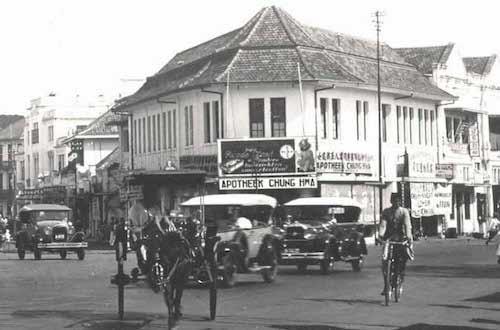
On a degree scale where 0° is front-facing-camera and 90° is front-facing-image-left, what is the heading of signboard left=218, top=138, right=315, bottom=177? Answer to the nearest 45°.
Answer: approximately 0°

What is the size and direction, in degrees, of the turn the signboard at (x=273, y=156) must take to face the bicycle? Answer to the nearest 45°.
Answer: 0° — it already faces it

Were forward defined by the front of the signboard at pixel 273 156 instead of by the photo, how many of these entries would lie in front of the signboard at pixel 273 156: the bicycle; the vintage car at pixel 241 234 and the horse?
3

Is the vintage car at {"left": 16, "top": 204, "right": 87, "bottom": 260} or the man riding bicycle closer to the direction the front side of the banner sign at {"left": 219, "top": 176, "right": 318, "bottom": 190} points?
the man riding bicycle

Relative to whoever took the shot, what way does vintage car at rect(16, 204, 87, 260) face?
facing the viewer and to the right of the viewer

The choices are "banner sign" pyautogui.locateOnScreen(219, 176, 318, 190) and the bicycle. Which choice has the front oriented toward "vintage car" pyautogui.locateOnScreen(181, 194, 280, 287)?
the banner sign

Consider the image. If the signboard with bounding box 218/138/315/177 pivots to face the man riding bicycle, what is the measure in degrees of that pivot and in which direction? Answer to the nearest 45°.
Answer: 0° — it already faces them

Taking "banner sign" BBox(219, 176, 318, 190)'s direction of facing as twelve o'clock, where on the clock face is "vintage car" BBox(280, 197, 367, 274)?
The vintage car is roughly at 12 o'clock from the banner sign.

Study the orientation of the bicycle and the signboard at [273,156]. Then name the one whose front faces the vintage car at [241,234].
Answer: the signboard
